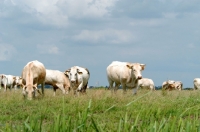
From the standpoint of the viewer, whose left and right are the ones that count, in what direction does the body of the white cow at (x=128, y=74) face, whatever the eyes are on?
facing the viewer and to the right of the viewer

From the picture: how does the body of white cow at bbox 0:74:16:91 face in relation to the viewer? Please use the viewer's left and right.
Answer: facing the viewer and to the left of the viewer

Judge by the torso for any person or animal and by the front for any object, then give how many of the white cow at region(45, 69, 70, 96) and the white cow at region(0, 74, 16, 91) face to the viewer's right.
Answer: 1

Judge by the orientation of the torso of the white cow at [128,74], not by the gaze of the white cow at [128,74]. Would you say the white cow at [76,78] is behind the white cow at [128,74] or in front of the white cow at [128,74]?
behind

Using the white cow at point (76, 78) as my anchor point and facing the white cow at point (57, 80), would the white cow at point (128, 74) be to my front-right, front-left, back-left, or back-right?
back-right

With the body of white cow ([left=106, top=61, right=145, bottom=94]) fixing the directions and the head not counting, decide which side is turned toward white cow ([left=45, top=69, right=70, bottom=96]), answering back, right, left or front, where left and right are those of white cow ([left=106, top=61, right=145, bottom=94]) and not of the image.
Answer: back
